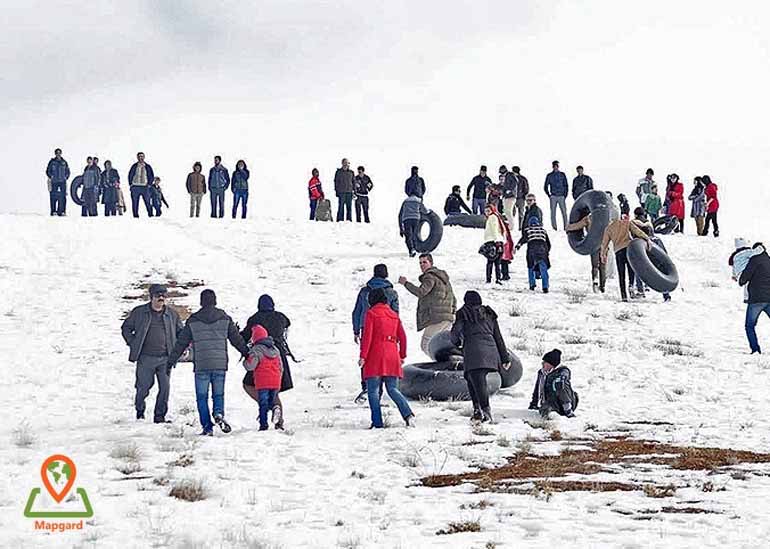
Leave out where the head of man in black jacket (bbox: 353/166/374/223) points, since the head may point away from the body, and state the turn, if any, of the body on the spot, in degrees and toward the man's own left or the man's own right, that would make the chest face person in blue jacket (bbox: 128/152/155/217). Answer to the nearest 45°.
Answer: approximately 90° to the man's own right

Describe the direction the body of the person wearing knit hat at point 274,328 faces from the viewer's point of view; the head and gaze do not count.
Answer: away from the camera

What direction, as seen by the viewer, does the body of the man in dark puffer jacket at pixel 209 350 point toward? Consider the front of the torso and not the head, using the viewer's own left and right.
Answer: facing away from the viewer

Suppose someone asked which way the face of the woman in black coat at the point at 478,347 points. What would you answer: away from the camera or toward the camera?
away from the camera

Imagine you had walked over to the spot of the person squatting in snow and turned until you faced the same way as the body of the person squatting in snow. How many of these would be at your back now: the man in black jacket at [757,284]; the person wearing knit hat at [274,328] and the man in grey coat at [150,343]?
1

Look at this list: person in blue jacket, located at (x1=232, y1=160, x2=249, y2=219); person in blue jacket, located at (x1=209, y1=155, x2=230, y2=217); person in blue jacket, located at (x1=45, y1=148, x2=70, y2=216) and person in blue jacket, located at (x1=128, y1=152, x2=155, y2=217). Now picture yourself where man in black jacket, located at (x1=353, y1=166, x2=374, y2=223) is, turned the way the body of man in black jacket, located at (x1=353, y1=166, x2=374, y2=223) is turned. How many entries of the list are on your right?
4

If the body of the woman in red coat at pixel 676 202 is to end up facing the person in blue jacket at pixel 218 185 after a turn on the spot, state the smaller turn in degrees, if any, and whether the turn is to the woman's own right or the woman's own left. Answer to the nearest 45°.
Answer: approximately 45° to the woman's own right

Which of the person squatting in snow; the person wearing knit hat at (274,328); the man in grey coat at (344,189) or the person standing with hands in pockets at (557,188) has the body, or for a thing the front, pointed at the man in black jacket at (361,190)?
the person wearing knit hat

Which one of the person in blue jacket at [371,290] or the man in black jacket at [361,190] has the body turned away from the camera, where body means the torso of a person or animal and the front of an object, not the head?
the person in blue jacket

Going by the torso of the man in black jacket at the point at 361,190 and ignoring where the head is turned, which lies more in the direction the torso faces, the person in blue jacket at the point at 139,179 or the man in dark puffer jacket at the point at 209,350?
the man in dark puffer jacket

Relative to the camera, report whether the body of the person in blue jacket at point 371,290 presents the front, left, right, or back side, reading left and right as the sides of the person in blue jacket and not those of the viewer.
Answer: back

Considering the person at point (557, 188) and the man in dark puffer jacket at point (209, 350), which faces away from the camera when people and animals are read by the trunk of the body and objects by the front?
the man in dark puffer jacket

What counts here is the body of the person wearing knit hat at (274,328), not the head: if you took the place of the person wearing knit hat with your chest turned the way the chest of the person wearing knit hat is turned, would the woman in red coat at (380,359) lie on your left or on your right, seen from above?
on your right
